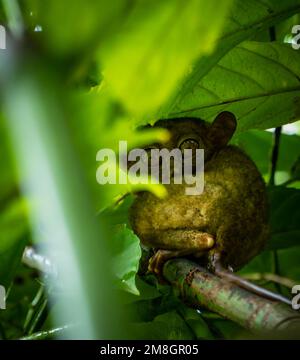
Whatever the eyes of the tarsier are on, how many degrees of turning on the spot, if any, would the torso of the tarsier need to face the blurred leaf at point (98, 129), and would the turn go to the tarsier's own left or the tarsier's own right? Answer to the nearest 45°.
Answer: approximately 90° to the tarsier's own left

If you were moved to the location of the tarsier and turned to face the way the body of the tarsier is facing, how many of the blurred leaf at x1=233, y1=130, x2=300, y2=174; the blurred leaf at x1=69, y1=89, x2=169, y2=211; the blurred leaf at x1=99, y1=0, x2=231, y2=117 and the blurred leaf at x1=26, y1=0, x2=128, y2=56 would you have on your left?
3

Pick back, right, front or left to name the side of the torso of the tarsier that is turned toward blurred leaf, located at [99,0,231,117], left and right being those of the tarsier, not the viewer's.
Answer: left

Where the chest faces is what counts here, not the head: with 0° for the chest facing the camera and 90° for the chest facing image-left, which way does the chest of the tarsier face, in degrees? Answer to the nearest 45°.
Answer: approximately 90°

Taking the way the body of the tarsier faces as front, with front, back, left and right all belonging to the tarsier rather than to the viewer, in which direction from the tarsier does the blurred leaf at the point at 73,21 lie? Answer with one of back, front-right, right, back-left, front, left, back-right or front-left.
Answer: left
